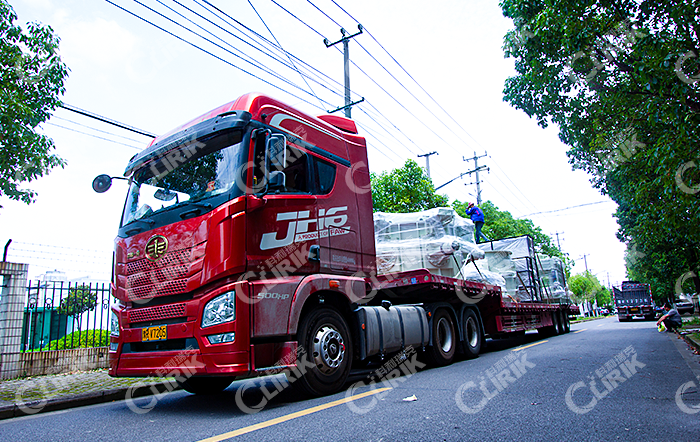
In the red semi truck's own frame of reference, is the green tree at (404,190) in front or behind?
behind

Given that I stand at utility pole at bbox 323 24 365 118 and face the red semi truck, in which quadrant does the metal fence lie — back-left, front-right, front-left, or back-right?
front-right

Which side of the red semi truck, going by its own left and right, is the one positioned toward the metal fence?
right

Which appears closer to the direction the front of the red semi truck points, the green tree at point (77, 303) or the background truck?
the green tree

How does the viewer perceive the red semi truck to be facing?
facing the viewer and to the left of the viewer
